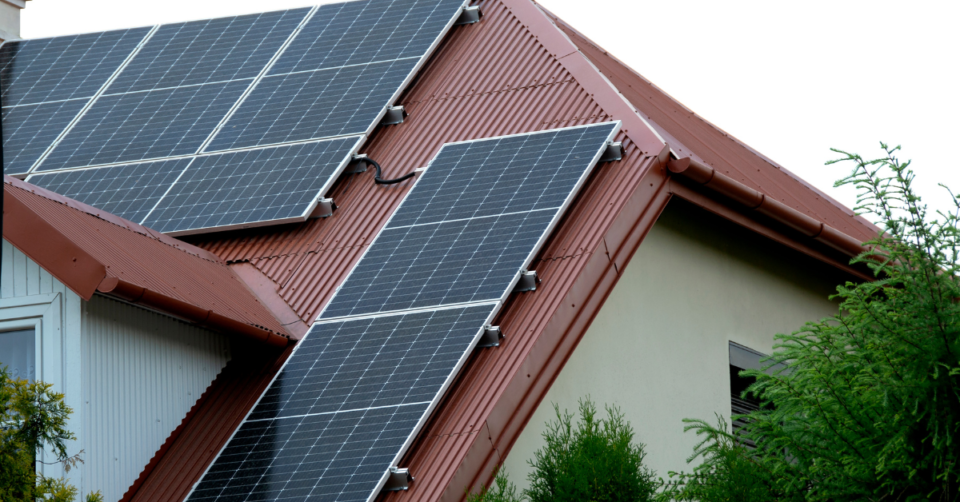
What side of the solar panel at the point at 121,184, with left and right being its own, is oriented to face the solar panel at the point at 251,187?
left

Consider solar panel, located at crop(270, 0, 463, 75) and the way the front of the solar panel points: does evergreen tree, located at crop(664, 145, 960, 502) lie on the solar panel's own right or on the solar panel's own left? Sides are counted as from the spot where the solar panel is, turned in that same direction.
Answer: on the solar panel's own left

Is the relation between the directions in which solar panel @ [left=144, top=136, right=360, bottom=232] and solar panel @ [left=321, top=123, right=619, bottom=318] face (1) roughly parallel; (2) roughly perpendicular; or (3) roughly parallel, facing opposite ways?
roughly parallel

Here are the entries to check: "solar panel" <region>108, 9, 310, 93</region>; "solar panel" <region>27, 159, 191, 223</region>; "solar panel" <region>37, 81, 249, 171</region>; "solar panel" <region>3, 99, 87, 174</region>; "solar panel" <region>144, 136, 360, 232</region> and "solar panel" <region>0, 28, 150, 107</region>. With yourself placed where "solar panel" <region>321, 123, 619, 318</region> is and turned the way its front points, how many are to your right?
6

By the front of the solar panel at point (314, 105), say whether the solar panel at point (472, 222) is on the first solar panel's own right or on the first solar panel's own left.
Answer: on the first solar panel's own left

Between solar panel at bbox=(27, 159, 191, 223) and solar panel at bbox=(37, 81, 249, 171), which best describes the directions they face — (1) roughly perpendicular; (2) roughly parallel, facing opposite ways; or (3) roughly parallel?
roughly parallel

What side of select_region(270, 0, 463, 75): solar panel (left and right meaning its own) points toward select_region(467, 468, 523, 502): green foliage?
left

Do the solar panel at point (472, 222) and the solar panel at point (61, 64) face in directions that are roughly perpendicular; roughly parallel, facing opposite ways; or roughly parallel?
roughly parallel

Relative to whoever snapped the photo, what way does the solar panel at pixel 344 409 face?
facing the viewer and to the left of the viewer

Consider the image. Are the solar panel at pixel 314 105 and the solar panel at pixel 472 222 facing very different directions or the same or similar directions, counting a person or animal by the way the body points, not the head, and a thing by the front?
same or similar directions

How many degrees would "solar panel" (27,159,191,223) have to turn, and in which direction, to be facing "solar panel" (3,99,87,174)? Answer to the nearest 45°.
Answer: approximately 90° to its right

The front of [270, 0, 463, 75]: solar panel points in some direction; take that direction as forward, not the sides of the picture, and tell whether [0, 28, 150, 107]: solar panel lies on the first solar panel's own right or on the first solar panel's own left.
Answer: on the first solar panel's own right

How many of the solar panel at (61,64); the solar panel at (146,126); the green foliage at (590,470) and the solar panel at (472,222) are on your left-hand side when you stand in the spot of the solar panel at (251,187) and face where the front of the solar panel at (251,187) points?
2

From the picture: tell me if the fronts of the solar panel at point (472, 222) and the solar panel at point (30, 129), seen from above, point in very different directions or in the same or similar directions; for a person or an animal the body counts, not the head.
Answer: same or similar directions

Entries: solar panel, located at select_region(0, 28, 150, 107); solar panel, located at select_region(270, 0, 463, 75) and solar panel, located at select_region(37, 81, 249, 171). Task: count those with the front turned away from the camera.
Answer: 0

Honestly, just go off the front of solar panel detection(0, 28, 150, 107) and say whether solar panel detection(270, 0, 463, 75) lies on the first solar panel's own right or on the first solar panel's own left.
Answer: on the first solar panel's own left
